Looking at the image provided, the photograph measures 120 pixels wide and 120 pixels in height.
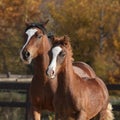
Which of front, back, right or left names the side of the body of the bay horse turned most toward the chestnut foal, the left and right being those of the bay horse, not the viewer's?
left

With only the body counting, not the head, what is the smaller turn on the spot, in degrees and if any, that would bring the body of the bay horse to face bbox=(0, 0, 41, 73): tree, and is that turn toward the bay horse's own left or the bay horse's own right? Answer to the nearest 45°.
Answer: approximately 135° to the bay horse's own right

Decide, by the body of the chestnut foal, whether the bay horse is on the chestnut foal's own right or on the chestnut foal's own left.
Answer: on the chestnut foal's own right

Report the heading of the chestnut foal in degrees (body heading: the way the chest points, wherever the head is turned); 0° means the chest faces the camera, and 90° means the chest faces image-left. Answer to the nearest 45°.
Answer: approximately 45°

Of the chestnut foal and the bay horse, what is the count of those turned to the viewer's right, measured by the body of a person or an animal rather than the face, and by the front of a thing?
0

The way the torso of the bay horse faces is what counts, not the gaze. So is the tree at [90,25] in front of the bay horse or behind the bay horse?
behind

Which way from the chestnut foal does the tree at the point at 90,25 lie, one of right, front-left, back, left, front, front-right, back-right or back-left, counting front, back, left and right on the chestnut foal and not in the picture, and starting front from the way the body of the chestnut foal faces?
back-right

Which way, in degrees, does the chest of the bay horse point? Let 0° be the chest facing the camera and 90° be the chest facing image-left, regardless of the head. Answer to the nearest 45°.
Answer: approximately 45°

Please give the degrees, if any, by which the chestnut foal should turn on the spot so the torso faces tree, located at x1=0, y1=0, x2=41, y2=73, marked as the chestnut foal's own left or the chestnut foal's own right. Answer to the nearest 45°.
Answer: approximately 135° to the chestnut foal's own right
